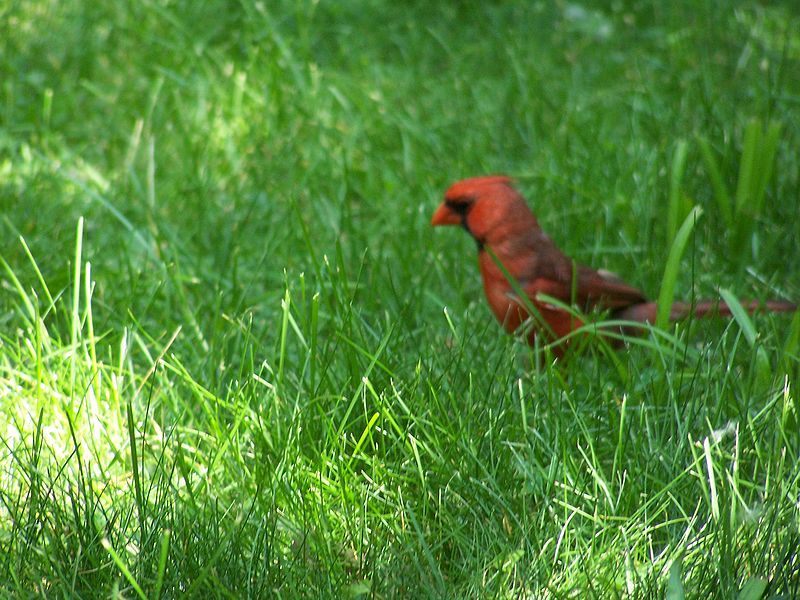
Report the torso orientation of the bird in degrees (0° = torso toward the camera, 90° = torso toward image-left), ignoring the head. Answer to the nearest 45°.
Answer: approximately 90°

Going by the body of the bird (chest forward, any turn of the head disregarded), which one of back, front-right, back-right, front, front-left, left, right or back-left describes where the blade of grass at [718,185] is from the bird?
back-right
